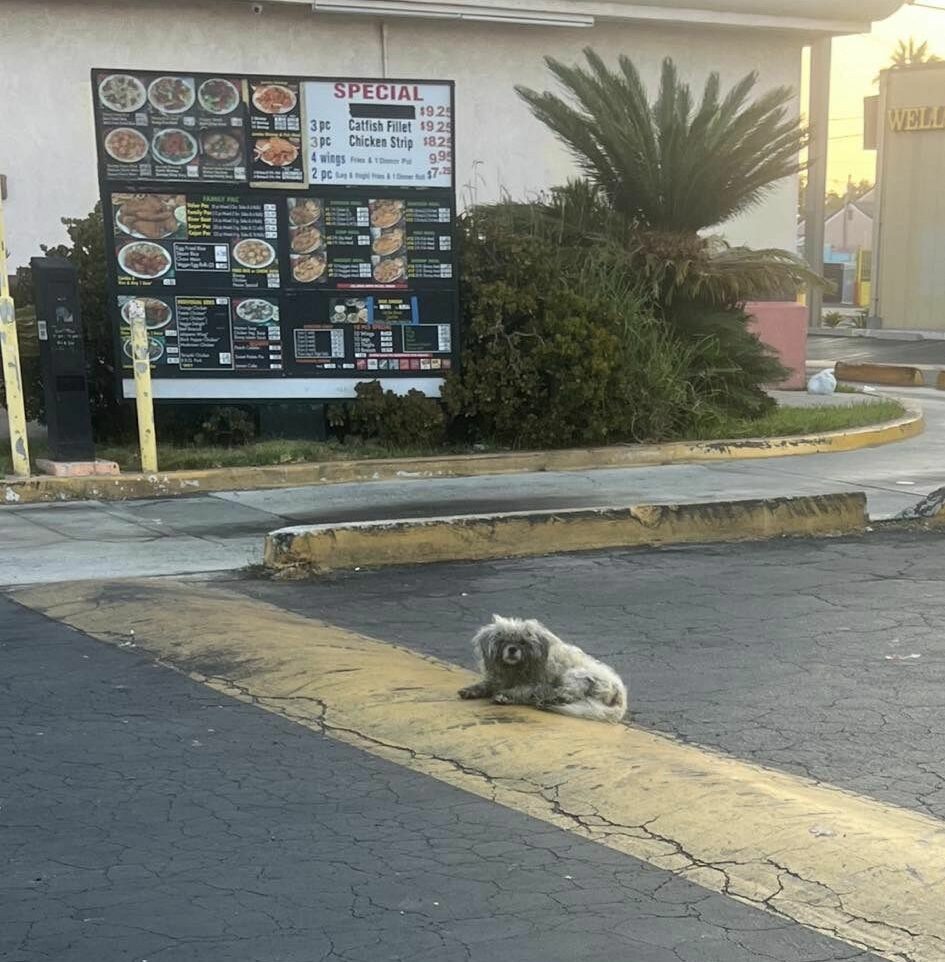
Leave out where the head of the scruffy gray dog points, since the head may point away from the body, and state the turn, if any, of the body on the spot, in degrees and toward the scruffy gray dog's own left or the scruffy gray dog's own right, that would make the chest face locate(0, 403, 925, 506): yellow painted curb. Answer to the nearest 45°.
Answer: approximately 90° to the scruffy gray dog's own right

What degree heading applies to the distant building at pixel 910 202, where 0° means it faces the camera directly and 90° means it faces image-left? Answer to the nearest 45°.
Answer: approximately 0°

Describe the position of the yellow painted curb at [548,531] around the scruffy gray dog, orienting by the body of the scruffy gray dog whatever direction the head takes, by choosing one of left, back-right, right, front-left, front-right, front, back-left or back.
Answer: right

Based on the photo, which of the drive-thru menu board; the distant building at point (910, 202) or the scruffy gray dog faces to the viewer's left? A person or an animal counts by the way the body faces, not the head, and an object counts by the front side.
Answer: the scruffy gray dog

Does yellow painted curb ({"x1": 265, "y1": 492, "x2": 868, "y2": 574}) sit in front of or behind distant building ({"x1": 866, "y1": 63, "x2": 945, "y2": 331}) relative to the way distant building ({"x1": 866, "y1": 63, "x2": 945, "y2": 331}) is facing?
in front

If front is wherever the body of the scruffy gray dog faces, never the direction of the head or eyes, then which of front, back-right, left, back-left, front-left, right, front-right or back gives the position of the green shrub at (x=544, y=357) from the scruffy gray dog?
right

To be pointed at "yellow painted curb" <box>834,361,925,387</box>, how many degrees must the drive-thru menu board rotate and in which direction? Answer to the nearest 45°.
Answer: approximately 135° to its left

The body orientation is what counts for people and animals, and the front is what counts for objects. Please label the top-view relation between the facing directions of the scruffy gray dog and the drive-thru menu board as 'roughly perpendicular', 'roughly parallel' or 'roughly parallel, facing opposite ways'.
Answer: roughly perpendicular

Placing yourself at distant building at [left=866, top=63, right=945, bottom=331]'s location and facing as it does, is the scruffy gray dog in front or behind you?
in front

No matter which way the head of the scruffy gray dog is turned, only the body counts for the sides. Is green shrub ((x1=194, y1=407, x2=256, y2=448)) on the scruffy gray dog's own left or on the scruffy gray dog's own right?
on the scruffy gray dog's own right

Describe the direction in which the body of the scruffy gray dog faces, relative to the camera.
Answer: to the viewer's left

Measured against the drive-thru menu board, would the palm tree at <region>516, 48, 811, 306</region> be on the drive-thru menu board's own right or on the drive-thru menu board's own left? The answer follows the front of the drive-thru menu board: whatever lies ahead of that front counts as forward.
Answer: on the drive-thru menu board's own left
